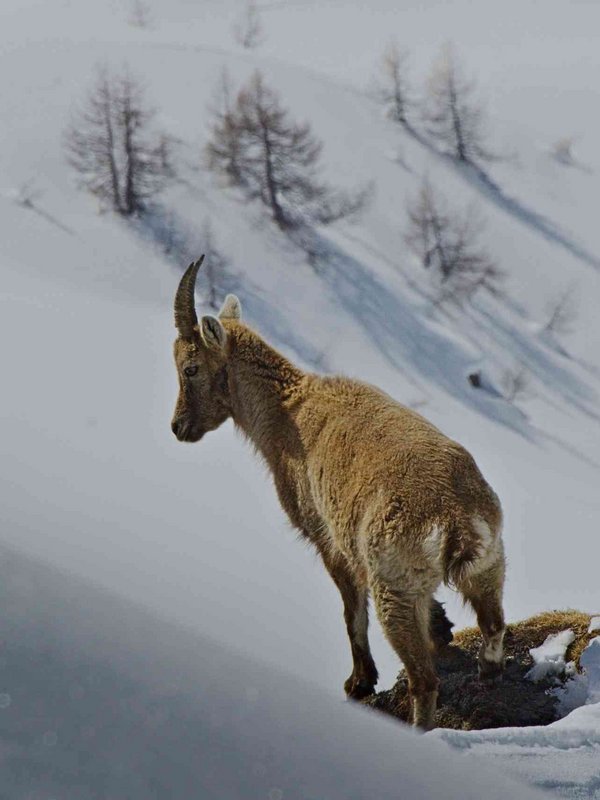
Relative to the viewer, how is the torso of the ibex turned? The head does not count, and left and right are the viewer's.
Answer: facing away from the viewer and to the left of the viewer
